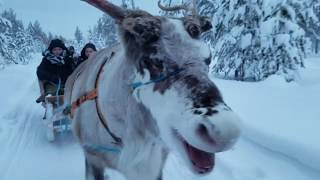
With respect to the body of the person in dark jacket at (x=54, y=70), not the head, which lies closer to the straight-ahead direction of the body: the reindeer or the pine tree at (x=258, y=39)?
the reindeer

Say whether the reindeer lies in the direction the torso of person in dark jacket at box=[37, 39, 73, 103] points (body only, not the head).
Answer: yes

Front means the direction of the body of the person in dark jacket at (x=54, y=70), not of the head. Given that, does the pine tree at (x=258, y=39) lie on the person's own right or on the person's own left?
on the person's own left

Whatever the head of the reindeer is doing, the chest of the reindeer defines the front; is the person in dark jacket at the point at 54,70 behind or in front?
behind

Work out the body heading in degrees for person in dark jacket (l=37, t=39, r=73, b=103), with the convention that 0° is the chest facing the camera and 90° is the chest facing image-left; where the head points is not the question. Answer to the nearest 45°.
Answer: approximately 0°

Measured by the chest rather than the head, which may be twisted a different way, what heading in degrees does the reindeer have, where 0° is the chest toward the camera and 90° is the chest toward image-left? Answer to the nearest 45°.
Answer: approximately 315°
